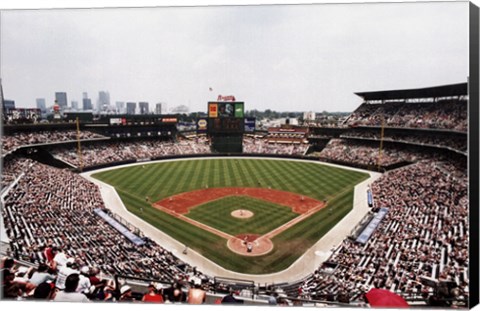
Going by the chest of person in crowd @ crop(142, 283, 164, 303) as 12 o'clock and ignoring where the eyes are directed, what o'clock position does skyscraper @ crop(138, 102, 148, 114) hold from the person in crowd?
The skyscraper is roughly at 12 o'clock from the person in crowd.

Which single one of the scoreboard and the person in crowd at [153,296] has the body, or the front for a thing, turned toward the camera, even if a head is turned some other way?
the scoreboard

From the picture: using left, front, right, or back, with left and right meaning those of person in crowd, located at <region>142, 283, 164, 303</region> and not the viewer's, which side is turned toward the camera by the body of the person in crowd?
back

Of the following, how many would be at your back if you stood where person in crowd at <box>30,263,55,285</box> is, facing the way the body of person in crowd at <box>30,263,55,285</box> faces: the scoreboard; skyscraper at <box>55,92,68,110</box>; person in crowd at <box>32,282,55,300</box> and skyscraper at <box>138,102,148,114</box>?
1

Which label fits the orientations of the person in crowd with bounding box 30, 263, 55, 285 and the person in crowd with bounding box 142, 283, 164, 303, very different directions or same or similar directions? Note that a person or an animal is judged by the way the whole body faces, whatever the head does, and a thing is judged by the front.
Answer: same or similar directions

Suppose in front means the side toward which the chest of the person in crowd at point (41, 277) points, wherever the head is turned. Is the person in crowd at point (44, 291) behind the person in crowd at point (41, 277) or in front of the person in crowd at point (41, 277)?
behind

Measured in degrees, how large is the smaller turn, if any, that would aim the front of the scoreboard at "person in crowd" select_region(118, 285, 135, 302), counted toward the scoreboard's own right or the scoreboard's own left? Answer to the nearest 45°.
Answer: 0° — it already faces them

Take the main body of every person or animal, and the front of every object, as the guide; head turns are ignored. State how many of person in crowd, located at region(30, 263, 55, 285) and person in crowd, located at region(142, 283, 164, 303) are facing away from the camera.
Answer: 2

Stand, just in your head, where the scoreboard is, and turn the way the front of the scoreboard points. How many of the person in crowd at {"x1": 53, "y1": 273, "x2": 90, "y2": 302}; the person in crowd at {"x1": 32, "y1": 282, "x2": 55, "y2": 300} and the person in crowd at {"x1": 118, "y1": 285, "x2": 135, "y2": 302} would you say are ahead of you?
3

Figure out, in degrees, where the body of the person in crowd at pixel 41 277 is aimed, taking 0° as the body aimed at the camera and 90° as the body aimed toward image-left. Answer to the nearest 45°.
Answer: approximately 180°

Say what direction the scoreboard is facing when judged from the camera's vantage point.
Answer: facing the viewer

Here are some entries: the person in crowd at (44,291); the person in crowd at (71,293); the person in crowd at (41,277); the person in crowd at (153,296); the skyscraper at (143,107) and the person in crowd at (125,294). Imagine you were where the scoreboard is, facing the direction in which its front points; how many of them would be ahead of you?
5

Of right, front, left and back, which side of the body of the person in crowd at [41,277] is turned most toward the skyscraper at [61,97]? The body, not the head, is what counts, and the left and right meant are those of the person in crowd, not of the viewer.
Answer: front

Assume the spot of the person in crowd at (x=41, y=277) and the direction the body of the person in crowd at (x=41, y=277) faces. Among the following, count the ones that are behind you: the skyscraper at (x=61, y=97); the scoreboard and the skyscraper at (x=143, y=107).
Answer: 0
